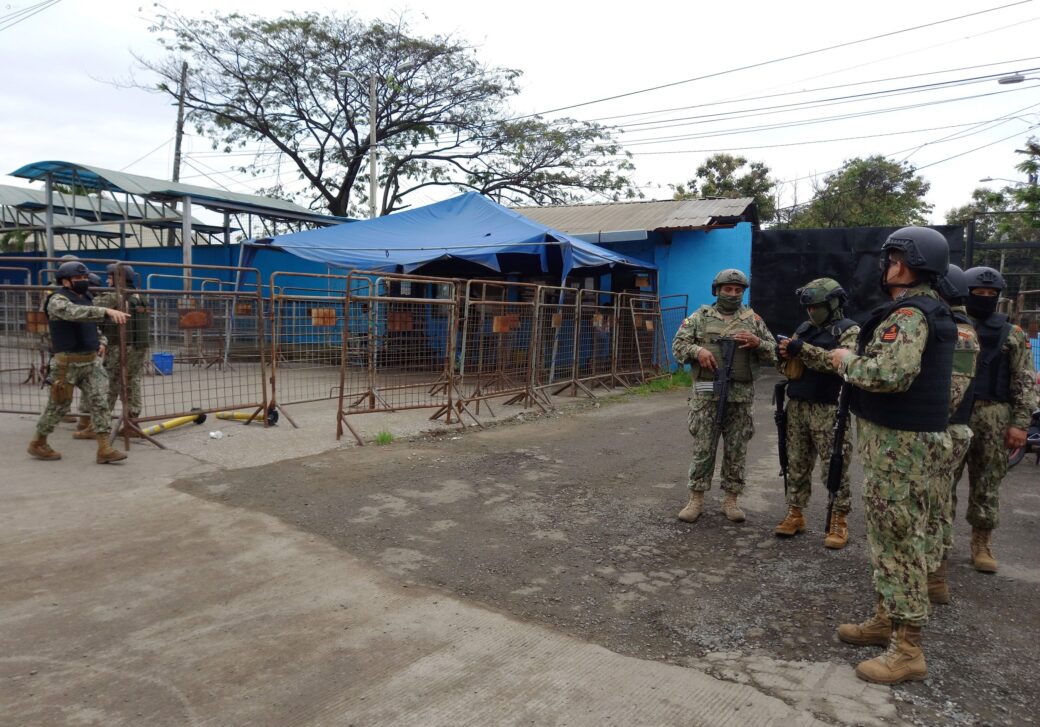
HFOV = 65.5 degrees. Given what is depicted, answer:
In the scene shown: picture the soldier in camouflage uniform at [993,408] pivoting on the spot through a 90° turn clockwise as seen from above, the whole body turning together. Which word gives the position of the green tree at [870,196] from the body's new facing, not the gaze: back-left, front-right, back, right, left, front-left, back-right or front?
front-right

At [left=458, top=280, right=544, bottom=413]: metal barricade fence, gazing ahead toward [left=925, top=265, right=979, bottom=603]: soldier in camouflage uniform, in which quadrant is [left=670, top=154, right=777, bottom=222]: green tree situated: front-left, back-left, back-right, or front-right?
back-left

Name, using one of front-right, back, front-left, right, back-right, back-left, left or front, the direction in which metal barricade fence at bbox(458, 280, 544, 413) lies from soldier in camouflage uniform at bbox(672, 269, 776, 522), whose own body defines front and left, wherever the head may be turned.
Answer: back-right

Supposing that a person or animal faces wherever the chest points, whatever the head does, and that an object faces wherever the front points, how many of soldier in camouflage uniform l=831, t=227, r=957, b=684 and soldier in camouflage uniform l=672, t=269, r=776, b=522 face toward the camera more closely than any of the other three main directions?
1

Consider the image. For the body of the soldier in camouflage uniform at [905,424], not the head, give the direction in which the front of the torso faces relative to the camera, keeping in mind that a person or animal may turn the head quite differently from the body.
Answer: to the viewer's left

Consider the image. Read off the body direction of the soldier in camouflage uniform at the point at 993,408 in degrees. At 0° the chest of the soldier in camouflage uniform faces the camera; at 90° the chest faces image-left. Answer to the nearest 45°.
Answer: approximately 45°

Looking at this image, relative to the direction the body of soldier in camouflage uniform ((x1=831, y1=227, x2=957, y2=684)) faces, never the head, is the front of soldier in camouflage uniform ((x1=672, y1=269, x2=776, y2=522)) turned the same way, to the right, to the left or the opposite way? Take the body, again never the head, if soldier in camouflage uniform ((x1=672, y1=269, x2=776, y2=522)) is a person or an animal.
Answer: to the left

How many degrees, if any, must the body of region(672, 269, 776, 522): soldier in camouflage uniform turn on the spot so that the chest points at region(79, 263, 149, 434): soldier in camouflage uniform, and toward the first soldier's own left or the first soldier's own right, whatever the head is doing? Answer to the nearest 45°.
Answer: approximately 90° to the first soldier's own right

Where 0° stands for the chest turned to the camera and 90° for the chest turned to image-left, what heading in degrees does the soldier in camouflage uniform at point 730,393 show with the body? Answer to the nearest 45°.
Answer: approximately 0°

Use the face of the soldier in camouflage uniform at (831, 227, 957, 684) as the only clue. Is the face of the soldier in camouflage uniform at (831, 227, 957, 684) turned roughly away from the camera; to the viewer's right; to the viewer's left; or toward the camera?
to the viewer's left

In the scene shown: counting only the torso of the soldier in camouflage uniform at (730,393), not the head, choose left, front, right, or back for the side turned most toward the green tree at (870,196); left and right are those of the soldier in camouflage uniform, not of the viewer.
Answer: back
